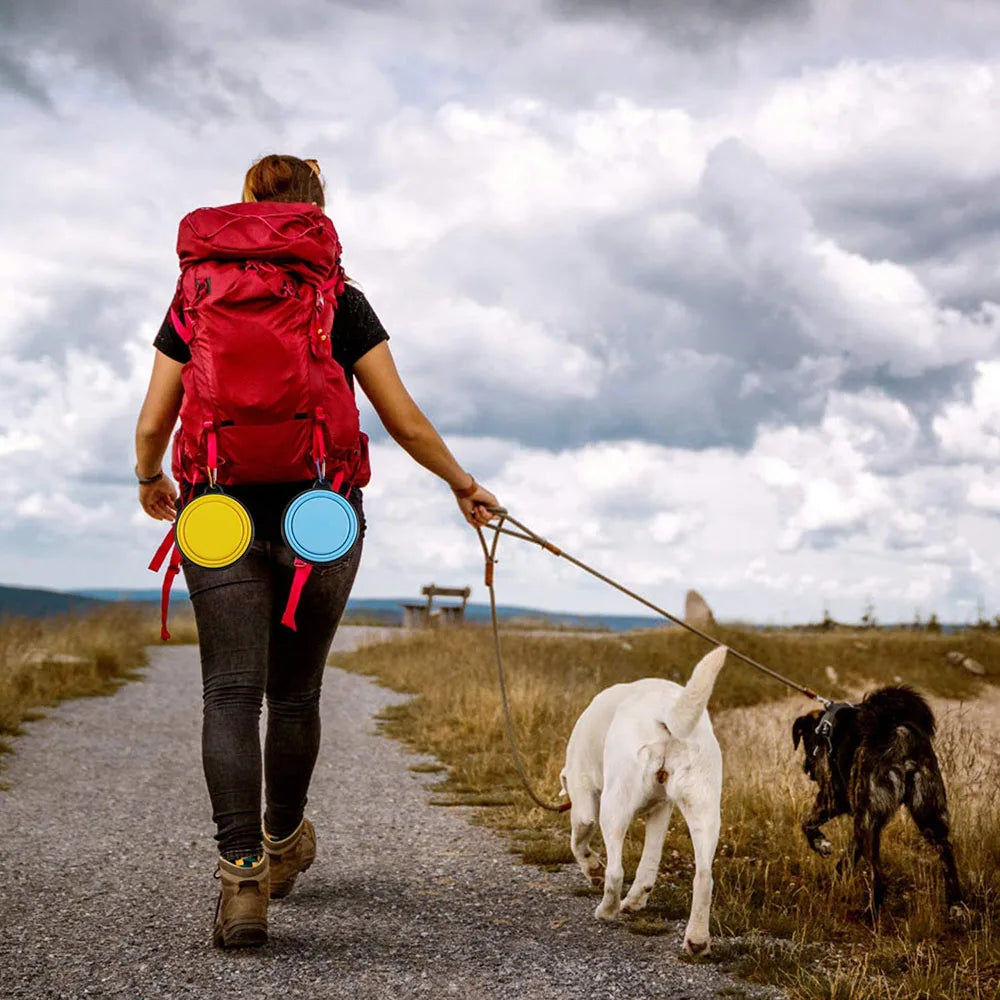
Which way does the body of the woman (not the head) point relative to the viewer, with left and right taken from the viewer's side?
facing away from the viewer

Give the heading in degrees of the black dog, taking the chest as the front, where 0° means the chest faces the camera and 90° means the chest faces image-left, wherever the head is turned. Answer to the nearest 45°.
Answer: approximately 135°

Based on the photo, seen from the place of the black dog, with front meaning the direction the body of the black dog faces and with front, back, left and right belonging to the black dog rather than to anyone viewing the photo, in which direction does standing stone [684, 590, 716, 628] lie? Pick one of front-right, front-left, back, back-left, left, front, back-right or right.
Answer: front-right

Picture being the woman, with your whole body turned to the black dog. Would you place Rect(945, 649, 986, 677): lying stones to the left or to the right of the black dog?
left

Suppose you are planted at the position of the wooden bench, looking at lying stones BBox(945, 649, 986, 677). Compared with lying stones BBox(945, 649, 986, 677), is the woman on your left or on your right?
right

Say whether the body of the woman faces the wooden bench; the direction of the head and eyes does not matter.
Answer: yes

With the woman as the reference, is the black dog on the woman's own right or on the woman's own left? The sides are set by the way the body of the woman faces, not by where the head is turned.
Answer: on the woman's own right

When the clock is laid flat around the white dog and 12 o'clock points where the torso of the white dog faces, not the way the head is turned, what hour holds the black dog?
The black dog is roughly at 3 o'clock from the white dog.

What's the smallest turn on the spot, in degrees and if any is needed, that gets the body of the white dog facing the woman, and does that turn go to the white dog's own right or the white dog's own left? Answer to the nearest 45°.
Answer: approximately 45° to the white dog's own left

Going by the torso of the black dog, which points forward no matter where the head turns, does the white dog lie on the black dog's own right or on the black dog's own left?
on the black dog's own left
